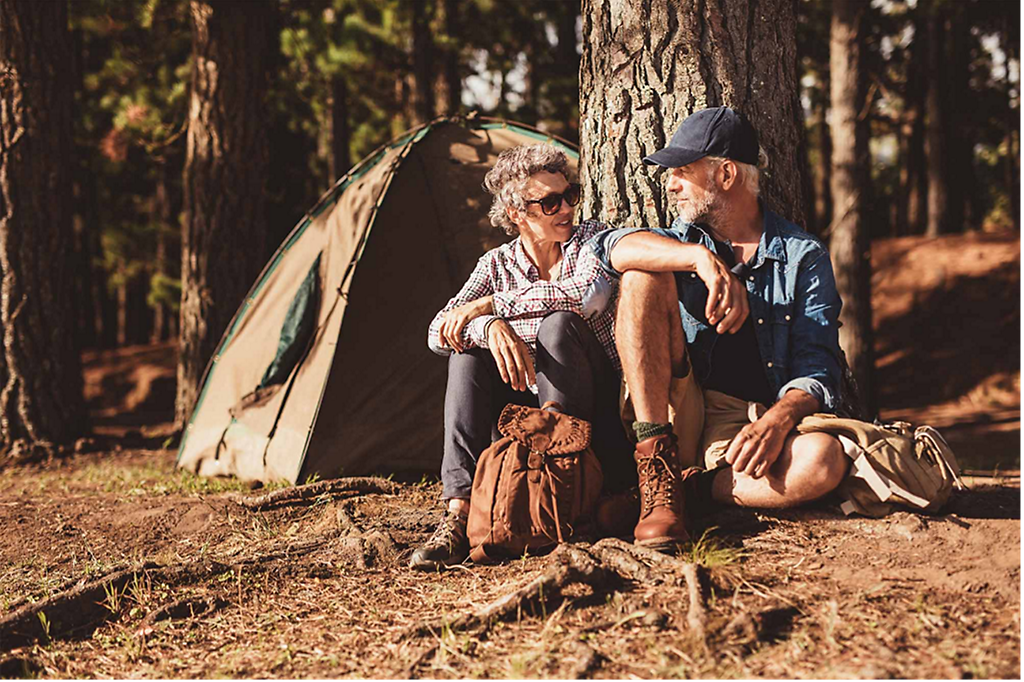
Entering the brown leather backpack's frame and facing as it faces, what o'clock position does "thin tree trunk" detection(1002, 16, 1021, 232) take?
The thin tree trunk is roughly at 7 o'clock from the brown leather backpack.

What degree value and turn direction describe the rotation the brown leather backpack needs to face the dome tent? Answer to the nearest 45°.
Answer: approximately 180°

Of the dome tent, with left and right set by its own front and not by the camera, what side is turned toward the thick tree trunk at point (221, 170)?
right

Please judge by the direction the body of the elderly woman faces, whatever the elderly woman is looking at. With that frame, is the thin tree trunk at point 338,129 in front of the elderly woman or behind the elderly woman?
behind

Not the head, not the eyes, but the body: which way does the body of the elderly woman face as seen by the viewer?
toward the camera

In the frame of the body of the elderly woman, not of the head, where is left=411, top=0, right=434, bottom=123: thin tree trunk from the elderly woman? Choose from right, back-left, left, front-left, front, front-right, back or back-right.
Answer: back

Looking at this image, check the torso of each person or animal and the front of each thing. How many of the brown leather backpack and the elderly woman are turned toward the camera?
2

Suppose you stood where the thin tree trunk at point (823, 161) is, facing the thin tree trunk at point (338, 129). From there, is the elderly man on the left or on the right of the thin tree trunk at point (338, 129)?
left

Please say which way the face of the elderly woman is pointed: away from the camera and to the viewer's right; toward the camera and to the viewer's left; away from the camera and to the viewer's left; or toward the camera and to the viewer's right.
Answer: toward the camera and to the viewer's right

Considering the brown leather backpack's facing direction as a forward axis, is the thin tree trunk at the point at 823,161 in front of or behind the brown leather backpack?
behind

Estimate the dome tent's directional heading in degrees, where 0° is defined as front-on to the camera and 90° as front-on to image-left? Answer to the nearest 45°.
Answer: approximately 45°

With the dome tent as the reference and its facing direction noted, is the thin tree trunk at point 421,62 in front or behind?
behind

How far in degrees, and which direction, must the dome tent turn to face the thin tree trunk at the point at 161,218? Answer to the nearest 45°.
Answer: approximately 135° to its right

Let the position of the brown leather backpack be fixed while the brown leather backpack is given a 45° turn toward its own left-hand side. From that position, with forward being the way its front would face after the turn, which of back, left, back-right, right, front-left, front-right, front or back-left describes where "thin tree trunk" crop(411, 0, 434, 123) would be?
back-left

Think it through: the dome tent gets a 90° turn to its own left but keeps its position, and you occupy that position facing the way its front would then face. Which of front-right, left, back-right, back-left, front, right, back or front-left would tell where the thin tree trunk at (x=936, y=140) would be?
left

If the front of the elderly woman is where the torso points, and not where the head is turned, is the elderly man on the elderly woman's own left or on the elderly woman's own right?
on the elderly woman's own left

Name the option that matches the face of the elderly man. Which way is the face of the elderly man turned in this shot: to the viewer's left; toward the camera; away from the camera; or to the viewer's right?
to the viewer's left
